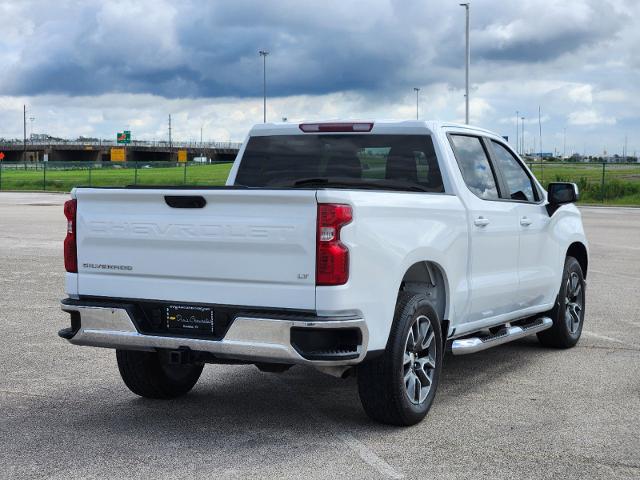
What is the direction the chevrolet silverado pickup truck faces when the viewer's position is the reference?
facing away from the viewer and to the right of the viewer
